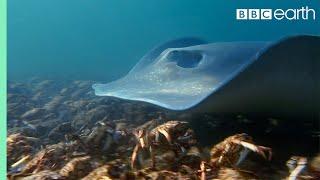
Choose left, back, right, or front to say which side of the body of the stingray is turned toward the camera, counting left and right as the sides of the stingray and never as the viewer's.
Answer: left

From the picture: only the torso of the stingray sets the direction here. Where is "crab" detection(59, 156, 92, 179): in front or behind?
in front

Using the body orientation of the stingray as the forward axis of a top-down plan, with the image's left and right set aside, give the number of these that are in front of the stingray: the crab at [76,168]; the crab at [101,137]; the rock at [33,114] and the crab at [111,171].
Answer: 4
